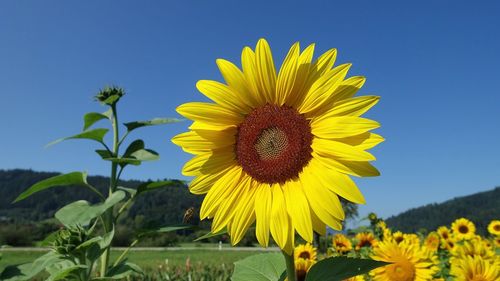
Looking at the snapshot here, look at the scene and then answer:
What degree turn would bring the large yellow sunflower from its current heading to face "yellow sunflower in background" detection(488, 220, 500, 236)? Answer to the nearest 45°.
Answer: approximately 135° to its left

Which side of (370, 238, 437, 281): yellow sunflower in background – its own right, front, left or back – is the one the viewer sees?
front

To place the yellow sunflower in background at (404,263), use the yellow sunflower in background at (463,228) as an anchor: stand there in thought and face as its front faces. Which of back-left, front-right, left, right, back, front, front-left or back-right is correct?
front

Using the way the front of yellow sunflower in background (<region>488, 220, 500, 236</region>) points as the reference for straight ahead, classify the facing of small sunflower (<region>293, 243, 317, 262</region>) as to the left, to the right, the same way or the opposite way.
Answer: the same way

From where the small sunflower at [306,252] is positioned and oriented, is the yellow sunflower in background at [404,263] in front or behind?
in front

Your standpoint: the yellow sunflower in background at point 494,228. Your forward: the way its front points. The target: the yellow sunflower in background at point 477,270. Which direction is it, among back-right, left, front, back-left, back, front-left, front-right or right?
front

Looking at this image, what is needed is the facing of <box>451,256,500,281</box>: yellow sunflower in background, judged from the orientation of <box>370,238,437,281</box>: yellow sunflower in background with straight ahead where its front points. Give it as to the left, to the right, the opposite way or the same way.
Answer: the same way

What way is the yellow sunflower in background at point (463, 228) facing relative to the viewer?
toward the camera

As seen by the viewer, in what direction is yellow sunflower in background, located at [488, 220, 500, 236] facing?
toward the camera

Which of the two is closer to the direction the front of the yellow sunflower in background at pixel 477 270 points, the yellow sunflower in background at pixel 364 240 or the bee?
the bee

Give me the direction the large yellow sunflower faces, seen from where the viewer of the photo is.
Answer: facing the viewer
